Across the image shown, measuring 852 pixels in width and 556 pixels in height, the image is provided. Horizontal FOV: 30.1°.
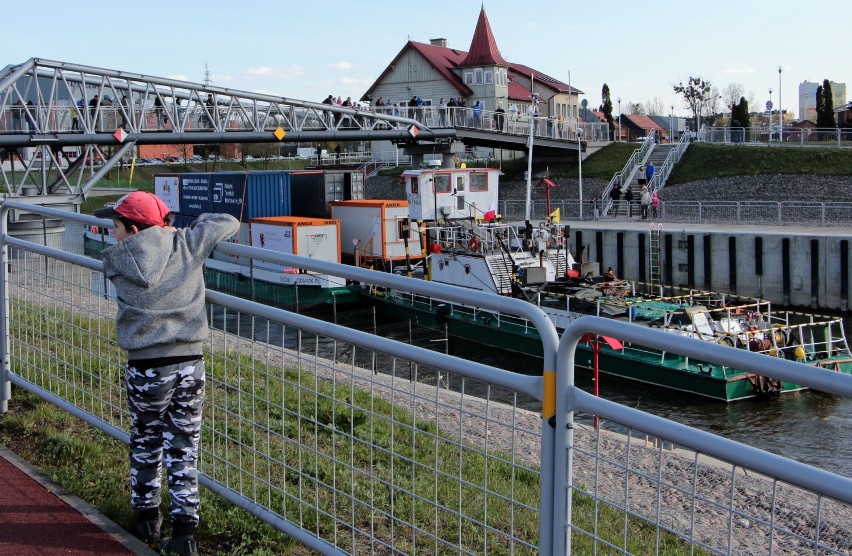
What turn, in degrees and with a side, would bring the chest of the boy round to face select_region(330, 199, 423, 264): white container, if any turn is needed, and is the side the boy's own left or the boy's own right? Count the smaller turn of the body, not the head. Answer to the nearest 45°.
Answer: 0° — they already face it

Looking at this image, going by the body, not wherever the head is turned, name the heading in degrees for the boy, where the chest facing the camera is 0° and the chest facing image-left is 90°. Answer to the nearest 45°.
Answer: approximately 180°

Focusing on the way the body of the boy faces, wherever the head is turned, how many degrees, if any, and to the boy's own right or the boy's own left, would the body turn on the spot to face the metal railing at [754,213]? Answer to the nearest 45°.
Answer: approximately 45° to the boy's own right

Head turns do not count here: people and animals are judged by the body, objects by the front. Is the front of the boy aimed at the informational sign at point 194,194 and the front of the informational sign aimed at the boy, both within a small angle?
yes

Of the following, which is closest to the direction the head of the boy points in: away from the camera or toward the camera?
away from the camera

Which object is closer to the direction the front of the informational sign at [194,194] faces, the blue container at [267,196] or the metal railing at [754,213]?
the blue container

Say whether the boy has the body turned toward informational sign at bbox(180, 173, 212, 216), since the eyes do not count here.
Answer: yes

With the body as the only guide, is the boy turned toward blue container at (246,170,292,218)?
yes

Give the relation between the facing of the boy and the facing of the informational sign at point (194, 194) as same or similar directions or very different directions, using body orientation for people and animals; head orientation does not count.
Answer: very different directions

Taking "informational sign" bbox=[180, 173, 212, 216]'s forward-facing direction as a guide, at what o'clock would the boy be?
The boy is roughly at 12 o'clock from the informational sign.

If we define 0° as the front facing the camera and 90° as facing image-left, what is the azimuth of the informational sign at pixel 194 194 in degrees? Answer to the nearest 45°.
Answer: approximately 0°

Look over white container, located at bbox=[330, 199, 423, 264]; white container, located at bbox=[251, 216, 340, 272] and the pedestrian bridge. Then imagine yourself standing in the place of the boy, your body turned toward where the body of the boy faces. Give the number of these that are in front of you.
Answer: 3

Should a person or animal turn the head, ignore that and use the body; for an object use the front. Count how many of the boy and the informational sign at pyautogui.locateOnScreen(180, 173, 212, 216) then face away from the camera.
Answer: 1
